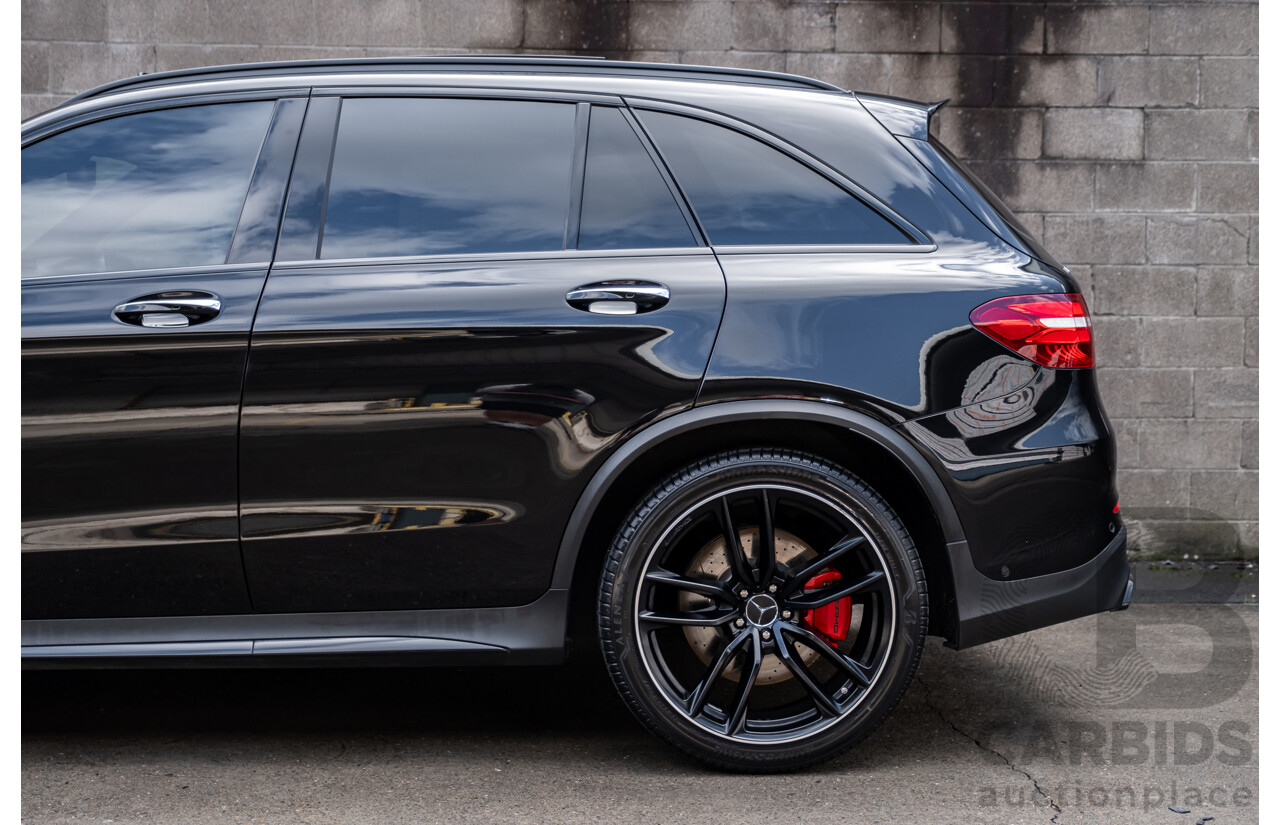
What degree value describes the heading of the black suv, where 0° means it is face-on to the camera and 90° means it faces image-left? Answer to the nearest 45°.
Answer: approximately 90°
